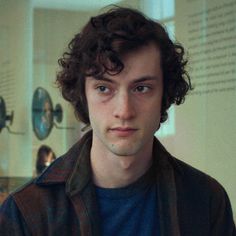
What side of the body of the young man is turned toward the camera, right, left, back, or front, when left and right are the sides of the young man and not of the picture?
front

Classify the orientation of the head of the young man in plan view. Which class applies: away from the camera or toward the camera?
toward the camera
